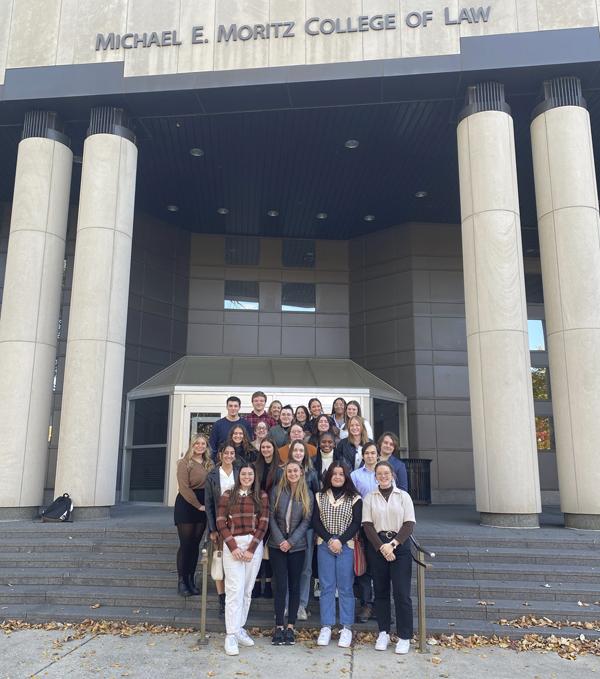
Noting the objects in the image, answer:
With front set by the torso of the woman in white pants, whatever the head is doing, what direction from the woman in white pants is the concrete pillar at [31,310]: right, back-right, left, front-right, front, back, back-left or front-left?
back-right

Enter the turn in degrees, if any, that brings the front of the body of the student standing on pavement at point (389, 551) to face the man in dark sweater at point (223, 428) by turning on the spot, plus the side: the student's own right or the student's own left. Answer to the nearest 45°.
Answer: approximately 135° to the student's own right

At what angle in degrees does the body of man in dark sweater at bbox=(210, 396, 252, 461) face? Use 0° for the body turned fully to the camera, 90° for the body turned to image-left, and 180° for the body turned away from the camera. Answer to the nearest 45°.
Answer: approximately 0°

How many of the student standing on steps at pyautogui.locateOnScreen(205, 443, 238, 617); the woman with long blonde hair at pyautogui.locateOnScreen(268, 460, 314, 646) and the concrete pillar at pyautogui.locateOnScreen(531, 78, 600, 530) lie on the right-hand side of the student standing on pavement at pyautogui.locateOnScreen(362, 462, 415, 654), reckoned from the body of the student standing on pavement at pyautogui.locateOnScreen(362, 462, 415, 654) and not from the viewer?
2

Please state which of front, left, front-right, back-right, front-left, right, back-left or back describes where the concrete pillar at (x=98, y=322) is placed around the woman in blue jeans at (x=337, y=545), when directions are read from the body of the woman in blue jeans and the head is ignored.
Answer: back-right

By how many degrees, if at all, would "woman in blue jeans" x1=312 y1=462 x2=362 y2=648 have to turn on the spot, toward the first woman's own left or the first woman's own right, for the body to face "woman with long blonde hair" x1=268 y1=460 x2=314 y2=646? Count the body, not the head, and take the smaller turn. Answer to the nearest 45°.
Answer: approximately 90° to the first woman's own right

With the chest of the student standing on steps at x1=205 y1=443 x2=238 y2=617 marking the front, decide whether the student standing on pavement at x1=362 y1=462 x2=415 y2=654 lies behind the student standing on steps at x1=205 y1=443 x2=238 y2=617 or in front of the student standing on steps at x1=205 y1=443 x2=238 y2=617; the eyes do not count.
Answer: in front
